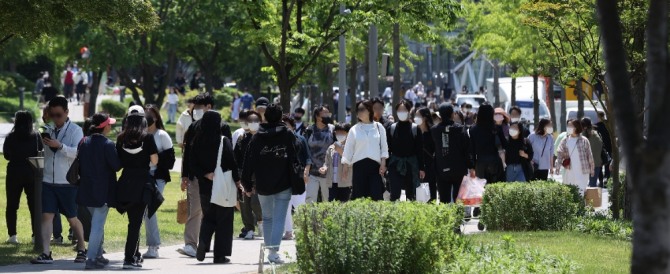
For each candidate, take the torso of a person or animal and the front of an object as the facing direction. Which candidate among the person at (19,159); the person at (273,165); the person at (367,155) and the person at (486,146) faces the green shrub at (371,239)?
the person at (367,155)

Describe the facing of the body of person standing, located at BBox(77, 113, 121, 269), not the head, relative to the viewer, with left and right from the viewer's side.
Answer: facing away from the viewer and to the right of the viewer

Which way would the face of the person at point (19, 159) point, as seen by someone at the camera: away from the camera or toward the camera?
away from the camera

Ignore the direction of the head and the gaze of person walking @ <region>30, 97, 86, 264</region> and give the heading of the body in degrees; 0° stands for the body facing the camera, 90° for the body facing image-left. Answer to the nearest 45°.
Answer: approximately 45°

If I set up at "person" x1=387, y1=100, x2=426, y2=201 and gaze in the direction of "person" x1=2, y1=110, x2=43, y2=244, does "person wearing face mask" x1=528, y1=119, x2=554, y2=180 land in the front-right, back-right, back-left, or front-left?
back-right

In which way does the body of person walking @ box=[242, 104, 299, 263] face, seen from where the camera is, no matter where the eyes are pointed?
away from the camera

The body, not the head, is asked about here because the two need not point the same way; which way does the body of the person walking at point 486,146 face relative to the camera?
away from the camera

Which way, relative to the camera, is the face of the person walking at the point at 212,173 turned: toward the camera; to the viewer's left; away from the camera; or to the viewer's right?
away from the camera
